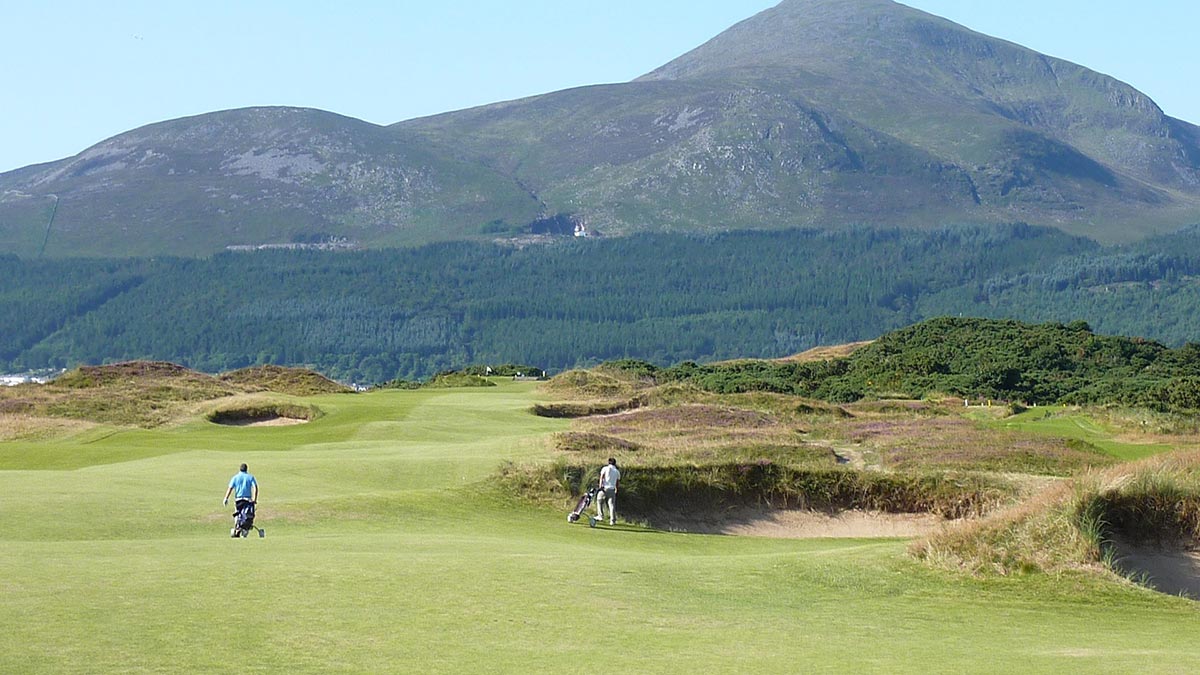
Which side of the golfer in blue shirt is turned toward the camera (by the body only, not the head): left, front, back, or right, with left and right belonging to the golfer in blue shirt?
back

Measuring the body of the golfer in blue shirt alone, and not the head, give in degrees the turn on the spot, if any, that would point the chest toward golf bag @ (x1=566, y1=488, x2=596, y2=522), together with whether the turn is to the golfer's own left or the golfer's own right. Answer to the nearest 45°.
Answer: approximately 45° to the golfer's own right
